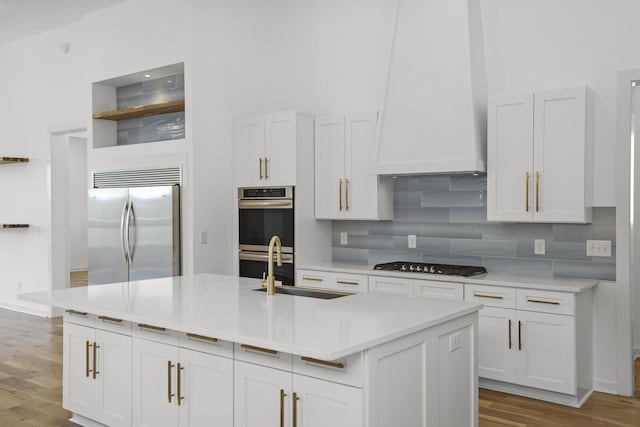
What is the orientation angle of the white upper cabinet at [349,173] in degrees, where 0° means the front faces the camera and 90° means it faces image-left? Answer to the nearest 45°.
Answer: approximately 45°

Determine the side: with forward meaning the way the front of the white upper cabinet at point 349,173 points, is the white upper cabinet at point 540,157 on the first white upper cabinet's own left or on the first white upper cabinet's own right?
on the first white upper cabinet's own left

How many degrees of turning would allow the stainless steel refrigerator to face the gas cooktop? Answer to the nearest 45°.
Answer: approximately 90° to its left

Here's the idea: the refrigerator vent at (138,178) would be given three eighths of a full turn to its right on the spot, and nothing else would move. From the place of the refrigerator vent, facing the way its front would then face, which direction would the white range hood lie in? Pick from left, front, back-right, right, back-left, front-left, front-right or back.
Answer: back-right

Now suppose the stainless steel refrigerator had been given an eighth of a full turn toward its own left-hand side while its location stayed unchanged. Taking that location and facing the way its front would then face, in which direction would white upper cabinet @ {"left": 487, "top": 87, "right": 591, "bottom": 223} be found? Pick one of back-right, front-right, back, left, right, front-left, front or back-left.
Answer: front-left

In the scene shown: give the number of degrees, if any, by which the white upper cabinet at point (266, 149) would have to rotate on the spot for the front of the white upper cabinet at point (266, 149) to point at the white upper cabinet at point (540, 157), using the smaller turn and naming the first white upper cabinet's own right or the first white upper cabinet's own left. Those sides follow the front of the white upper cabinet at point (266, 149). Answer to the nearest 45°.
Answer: approximately 90° to the first white upper cabinet's own left

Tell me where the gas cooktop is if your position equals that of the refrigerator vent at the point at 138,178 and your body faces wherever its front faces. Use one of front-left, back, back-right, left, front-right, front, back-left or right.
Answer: left

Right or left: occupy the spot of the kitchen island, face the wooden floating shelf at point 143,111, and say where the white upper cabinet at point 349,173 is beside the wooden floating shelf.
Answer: right

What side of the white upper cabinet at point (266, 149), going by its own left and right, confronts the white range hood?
left

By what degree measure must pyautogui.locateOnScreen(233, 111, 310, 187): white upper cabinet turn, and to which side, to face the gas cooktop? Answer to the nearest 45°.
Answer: approximately 90° to its left

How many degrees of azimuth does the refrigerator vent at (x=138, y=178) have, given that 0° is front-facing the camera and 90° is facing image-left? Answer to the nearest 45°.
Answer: approximately 45°

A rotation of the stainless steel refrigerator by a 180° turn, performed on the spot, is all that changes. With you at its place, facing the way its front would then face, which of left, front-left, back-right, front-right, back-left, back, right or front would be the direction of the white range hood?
right

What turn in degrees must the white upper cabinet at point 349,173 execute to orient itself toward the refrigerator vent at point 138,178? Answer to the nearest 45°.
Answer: approximately 45° to its right

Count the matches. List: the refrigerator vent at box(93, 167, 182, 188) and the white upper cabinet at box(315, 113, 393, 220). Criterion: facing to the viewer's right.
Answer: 0

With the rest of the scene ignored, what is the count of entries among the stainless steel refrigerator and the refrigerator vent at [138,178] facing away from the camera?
0

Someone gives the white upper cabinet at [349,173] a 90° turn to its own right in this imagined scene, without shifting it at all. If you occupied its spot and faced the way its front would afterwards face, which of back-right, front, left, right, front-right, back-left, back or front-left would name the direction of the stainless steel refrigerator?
front-left
